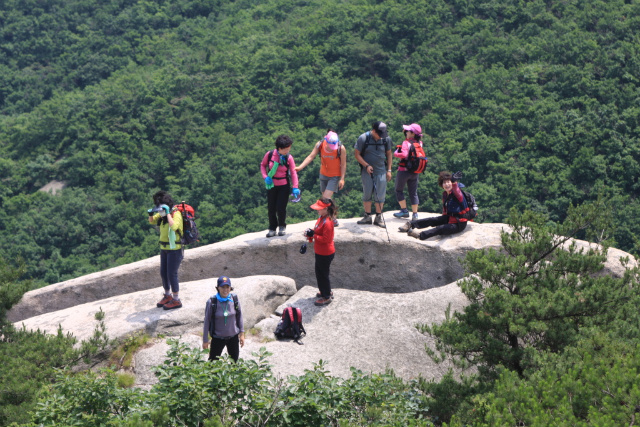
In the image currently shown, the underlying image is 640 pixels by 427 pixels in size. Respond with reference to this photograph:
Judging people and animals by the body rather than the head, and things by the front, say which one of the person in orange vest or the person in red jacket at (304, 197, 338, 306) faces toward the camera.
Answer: the person in orange vest

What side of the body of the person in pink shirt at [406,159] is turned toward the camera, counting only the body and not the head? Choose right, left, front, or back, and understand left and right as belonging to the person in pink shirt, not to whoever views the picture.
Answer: left

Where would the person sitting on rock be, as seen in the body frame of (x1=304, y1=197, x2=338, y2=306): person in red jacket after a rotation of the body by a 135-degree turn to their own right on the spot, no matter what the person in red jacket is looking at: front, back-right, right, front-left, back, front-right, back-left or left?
front

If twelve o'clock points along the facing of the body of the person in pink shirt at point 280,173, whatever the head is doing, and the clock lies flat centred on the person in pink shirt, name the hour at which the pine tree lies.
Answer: The pine tree is roughly at 11 o'clock from the person in pink shirt.

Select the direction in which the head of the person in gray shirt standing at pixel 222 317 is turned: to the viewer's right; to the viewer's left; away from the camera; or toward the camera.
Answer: toward the camera

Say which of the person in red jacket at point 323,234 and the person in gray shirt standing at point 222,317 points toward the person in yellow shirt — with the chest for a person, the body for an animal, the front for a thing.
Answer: the person in red jacket

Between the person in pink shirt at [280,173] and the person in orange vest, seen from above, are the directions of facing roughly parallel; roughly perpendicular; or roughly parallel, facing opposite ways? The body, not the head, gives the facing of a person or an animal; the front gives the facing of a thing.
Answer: roughly parallel

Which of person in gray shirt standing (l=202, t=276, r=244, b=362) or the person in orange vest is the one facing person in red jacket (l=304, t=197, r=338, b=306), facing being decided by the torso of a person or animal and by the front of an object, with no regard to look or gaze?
the person in orange vest

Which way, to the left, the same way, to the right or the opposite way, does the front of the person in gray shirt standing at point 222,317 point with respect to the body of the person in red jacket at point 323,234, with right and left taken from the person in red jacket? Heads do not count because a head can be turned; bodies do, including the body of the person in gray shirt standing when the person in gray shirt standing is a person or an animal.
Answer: to the left

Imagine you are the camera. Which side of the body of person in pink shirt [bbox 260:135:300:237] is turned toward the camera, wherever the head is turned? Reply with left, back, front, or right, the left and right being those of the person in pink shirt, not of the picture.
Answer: front

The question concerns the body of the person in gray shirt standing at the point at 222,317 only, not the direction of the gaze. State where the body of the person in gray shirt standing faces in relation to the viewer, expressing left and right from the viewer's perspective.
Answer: facing the viewer

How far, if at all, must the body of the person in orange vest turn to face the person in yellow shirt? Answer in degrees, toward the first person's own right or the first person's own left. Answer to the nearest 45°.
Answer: approximately 45° to the first person's own right

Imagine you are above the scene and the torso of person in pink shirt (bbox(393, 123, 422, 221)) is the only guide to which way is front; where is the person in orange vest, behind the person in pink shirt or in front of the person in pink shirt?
in front

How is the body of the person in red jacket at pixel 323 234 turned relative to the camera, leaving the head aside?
to the viewer's left

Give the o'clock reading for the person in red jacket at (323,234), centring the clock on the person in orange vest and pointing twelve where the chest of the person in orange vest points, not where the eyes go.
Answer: The person in red jacket is roughly at 12 o'clock from the person in orange vest.

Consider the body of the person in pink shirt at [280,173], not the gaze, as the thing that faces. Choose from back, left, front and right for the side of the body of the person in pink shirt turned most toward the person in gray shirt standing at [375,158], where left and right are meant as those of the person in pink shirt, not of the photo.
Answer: left

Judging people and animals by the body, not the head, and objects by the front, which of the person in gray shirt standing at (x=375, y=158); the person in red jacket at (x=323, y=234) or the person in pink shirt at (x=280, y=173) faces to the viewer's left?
the person in red jacket

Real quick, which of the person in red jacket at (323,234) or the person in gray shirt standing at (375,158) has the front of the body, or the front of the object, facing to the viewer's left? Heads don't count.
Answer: the person in red jacket

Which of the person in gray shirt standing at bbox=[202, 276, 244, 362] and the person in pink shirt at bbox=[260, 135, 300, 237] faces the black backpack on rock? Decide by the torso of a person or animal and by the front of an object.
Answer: the person in pink shirt
